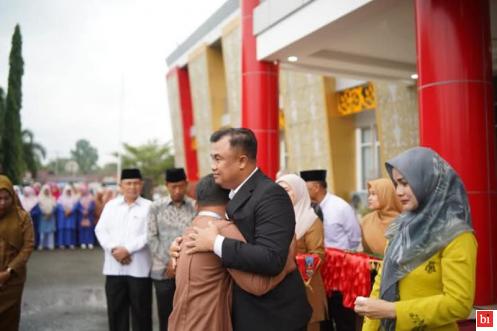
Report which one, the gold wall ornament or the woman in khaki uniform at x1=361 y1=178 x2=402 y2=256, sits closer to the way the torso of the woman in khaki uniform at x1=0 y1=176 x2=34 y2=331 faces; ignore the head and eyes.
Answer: the woman in khaki uniform

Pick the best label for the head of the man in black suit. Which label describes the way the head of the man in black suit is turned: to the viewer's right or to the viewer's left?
to the viewer's left

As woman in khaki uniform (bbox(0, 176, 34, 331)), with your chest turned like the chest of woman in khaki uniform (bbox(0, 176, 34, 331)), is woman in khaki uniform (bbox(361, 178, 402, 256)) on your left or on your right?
on your left

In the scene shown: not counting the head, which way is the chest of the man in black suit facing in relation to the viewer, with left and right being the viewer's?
facing to the left of the viewer

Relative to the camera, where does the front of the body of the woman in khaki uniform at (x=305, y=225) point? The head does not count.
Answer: to the viewer's left

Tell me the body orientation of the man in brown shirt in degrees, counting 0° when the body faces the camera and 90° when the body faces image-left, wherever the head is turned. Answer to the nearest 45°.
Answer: approximately 225°

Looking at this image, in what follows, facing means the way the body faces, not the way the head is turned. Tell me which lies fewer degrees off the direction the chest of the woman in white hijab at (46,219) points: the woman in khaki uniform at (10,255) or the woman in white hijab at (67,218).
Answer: the woman in khaki uniform

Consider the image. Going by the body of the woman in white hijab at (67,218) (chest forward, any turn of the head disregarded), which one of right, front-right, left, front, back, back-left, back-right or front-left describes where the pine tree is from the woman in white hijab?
back

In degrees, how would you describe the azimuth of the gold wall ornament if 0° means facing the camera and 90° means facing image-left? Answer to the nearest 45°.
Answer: approximately 45°

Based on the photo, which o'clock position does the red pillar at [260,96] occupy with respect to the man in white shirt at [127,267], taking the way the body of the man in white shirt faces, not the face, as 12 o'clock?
The red pillar is roughly at 7 o'clock from the man in white shirt.

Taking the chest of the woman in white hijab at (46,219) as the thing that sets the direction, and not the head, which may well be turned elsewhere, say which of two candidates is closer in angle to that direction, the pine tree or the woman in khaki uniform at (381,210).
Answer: the woman in khaki uniform
